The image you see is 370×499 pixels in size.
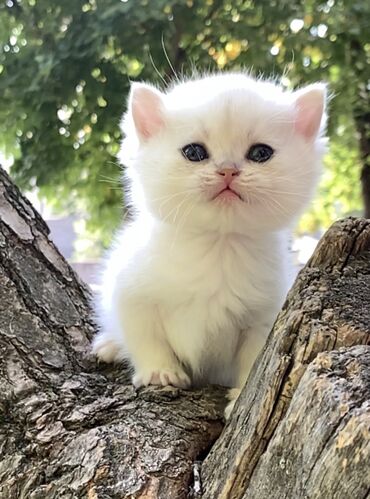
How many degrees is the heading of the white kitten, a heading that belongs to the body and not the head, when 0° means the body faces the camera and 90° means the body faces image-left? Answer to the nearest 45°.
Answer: approximately 0°
